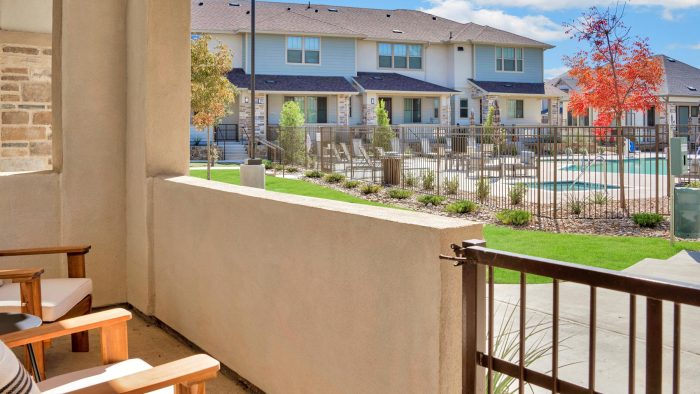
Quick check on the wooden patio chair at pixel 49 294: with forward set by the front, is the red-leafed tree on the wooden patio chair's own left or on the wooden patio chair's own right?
on the wooden patio chair's own left

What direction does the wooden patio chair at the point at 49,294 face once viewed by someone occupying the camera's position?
facing the viewer and to the right of the viewer

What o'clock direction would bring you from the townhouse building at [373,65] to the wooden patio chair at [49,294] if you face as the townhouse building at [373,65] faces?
The wooden patio chair is roughly at 12 o'clock from the townhouse building.

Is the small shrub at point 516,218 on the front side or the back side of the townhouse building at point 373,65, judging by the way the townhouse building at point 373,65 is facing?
on the front side

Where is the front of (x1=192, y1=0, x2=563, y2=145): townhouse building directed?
toward the camera

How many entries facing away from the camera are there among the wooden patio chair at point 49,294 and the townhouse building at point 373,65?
0

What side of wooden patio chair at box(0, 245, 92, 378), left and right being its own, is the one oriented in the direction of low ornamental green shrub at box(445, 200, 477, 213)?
left

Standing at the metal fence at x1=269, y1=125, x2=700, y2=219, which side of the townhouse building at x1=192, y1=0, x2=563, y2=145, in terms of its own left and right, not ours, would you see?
front

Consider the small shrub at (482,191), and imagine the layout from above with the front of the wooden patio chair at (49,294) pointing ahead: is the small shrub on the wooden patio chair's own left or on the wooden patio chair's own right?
on the wooden patio chair's own left

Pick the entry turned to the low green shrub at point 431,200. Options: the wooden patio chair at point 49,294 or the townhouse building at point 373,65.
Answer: the townhouse building

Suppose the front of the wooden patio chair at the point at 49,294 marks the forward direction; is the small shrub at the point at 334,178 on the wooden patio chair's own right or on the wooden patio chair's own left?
on the wooden patio chair's own left

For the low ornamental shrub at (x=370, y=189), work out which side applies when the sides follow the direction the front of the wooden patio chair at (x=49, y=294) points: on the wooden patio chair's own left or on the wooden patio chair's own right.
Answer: on the wooden patio chair's own left

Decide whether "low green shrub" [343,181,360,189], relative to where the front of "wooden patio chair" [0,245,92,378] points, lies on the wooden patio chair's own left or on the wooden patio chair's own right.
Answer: on the wooden patio chair's own left

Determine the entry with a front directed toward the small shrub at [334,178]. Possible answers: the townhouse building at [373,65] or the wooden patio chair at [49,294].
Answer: the townhouse building

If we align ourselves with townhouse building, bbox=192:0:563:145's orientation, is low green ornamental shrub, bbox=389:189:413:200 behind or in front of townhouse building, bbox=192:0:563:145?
in front
